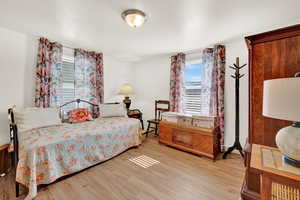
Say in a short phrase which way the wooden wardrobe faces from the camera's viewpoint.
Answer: facing the viewer and to the left of the viewer

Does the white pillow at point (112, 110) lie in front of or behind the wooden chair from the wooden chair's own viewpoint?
in front

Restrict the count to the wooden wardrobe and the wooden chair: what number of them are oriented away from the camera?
0

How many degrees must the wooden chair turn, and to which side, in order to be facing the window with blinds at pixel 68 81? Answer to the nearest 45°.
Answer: approximately 45° to its right

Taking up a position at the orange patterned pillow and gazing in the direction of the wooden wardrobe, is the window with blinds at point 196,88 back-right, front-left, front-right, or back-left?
front-left

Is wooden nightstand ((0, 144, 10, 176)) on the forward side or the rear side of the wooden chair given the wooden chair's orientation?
on the forward side

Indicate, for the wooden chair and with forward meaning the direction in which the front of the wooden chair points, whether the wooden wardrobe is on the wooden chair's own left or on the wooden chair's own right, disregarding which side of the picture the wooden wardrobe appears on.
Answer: on the wooden chair's own left
